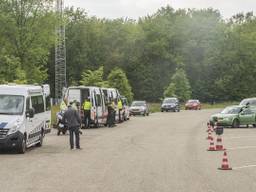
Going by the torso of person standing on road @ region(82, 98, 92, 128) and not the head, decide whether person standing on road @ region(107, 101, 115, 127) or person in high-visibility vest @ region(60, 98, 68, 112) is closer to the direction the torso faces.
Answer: the person standing on road
